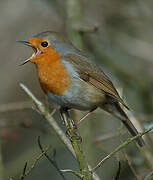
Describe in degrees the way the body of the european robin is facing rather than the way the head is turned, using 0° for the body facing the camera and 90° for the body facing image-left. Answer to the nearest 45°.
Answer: approximately 90°
